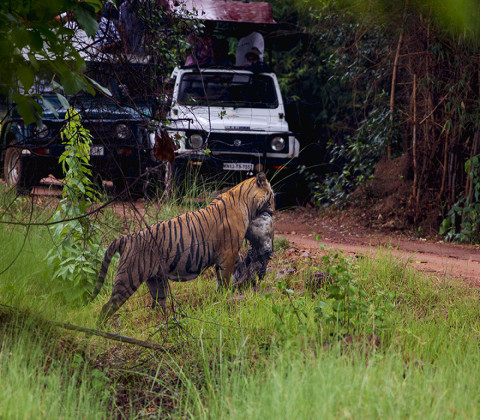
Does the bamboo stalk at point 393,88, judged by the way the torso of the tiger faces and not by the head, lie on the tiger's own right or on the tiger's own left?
on the tiger's own left

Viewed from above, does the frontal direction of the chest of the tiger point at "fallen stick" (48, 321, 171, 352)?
no

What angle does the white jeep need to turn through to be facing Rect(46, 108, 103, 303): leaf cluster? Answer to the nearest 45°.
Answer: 0° — it already faces it

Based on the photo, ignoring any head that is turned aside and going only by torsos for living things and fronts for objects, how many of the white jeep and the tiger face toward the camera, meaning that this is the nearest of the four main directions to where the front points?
1

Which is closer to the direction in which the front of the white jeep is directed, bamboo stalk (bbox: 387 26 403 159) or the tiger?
the tiger

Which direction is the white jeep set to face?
toward the camera

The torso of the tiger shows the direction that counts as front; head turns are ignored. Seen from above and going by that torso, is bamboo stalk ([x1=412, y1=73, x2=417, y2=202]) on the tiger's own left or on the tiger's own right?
on the tiger's own left

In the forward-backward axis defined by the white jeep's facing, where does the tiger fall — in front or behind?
in front

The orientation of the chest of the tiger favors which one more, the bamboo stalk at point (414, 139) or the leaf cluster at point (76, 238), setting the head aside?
the bamboo stalk

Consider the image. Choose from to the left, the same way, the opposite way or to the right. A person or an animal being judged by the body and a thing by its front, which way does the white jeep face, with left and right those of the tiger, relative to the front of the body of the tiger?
to the right

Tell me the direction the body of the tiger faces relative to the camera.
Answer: to the viewer's right

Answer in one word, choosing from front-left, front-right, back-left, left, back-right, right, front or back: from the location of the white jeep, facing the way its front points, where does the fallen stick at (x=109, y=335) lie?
front

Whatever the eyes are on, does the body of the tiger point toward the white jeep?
no

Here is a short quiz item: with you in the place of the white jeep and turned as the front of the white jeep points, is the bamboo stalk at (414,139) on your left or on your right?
on your left

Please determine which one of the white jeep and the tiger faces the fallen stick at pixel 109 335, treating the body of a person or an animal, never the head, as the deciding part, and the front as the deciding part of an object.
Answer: the white jeep

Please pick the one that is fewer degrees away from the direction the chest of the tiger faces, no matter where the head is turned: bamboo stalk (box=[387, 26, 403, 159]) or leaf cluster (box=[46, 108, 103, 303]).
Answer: the bamboo stalk

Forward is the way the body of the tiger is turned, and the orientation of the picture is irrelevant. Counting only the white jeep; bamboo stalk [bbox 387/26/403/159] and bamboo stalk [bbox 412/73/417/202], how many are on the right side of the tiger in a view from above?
0
